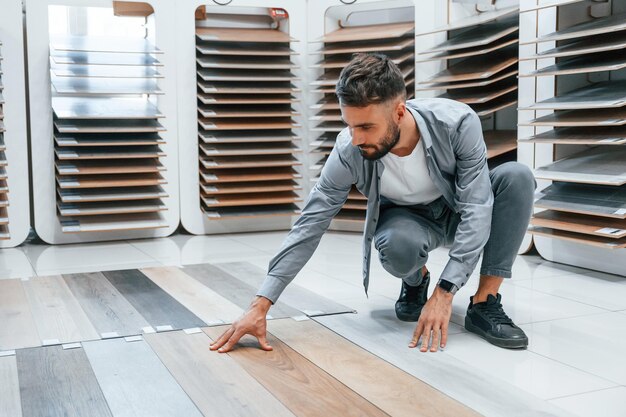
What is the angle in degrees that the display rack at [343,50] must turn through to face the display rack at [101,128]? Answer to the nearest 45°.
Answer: approximately 90° to its right

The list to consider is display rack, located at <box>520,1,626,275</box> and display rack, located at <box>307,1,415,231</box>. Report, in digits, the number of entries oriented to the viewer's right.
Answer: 0

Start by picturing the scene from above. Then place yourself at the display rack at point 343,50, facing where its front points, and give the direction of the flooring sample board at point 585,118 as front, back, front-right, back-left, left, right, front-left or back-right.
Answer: front-left

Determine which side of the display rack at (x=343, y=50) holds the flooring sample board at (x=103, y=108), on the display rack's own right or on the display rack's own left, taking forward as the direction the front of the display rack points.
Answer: on the display rack's own right

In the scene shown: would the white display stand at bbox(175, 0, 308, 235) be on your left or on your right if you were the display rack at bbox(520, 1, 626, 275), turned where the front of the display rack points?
on your right

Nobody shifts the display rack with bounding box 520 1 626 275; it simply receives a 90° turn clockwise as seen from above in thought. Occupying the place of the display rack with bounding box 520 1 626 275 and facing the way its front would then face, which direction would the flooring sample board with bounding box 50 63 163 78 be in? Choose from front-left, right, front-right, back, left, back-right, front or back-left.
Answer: front-left

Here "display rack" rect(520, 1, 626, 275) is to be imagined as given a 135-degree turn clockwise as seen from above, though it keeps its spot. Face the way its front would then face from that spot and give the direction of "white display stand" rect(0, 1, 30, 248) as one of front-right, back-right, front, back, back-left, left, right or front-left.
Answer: left

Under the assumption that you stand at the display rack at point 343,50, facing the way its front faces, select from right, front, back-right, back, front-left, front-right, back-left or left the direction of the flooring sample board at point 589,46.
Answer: front-left

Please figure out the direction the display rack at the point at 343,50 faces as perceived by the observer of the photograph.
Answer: facing the viewer

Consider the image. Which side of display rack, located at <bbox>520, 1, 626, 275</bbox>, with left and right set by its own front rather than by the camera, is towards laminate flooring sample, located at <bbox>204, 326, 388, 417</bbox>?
front

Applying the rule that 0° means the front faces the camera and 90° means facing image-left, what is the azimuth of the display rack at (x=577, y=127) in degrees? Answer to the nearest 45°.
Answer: approximately 45°

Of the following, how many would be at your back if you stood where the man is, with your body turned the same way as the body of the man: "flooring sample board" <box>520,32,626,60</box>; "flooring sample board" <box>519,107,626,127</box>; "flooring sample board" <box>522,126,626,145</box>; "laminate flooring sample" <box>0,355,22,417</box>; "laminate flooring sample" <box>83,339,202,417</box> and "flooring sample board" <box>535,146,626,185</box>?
4

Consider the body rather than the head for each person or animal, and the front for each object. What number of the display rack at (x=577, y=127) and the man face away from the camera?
0

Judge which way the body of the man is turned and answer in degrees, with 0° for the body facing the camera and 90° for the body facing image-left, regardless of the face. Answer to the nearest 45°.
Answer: approximately 45°
